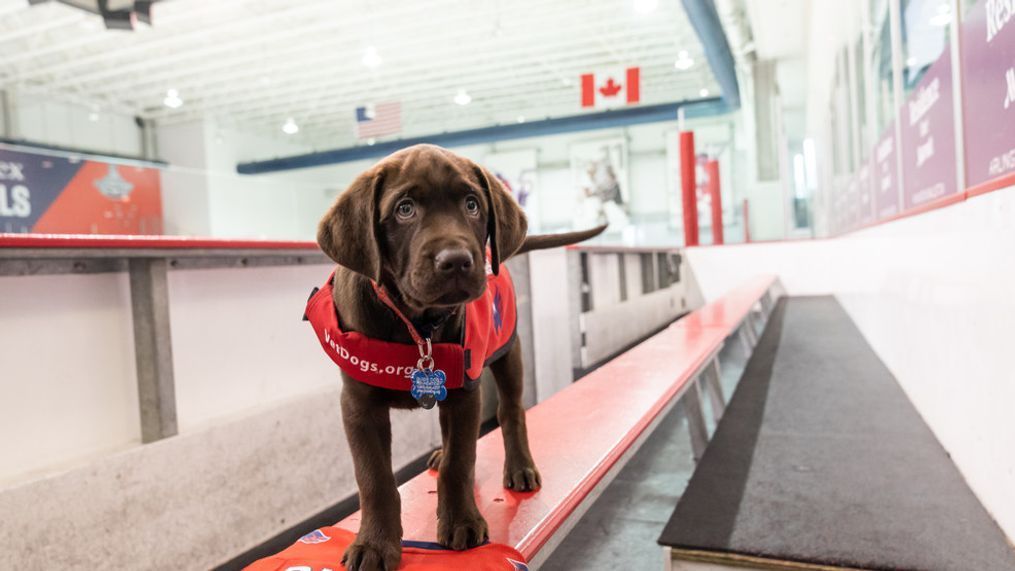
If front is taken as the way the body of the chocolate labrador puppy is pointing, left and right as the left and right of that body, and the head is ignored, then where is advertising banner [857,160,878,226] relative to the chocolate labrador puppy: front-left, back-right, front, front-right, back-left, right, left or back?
back

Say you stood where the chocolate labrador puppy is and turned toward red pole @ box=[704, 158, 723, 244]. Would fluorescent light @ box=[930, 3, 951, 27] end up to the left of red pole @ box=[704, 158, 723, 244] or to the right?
right

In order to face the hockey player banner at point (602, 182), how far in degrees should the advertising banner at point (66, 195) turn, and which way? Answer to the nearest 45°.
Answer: approximately 90° to its left

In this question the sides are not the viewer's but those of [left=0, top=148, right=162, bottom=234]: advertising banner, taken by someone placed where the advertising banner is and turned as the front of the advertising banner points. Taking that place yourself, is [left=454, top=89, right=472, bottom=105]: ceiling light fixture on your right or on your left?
on your left

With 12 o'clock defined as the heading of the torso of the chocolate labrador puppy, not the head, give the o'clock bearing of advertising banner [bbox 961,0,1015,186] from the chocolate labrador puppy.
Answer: The advertising banner is roughly at 7 o'clock from the chocolate labrador puppy.

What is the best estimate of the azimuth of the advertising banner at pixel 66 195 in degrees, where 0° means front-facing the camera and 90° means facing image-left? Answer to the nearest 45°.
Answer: approximately 315°

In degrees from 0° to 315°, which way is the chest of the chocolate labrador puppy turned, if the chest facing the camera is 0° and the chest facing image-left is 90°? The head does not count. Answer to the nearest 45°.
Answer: approximately 45°

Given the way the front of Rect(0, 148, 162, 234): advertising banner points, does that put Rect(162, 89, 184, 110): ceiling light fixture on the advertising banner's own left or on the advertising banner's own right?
on the advertising banner's own left
